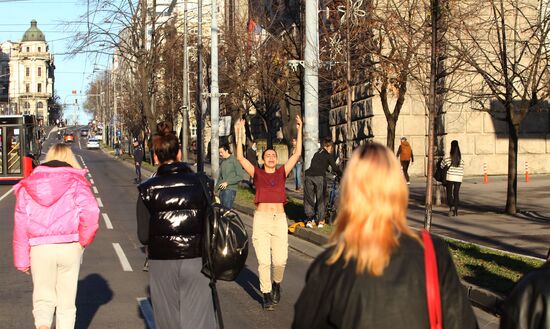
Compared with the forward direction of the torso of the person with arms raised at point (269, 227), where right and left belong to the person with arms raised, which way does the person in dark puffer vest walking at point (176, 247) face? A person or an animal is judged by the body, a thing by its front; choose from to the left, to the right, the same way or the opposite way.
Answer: the opposite way

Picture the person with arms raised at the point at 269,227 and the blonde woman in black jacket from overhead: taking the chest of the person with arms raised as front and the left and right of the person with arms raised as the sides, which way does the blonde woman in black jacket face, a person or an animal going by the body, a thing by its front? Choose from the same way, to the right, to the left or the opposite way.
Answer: the opposite way

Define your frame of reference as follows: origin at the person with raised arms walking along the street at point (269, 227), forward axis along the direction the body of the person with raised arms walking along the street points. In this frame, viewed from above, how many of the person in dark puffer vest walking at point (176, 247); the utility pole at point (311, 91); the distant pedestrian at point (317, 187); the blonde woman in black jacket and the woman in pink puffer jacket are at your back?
2

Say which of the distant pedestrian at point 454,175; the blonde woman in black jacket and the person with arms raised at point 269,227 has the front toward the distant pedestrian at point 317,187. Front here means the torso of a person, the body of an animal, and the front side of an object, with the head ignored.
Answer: the blonde woman in black jacket

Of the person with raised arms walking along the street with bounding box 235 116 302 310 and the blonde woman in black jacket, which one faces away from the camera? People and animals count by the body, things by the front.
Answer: the blonde woman in black jacket

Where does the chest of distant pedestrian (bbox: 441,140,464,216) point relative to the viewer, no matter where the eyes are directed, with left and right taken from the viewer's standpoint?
facing away from the viewer

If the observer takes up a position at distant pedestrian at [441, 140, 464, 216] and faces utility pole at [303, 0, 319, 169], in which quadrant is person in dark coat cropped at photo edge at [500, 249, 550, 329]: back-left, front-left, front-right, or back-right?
front-left

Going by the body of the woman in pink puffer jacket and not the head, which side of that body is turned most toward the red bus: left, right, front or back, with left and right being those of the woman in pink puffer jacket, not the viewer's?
front

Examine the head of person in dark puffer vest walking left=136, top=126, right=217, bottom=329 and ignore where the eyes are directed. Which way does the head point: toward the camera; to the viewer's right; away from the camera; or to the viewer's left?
away from the camera

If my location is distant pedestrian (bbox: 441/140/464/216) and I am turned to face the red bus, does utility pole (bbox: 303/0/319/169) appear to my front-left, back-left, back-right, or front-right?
front-left

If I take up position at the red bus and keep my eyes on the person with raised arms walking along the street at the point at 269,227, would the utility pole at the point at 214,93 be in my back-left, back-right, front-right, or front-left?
front-left

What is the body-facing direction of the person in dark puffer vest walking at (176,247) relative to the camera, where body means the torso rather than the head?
away from the camera

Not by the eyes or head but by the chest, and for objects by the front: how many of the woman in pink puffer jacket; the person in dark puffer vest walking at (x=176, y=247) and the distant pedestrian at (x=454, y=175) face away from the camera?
3

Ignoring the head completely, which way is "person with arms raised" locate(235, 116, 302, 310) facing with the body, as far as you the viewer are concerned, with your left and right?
facing the viewer

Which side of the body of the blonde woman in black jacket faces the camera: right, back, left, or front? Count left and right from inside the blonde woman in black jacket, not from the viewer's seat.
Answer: back

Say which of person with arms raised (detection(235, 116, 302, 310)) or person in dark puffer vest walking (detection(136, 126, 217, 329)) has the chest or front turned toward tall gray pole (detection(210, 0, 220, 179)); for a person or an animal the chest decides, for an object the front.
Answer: the person in dark puffer vest walking

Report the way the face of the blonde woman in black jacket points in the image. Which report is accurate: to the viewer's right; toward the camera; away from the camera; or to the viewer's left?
away from the camera

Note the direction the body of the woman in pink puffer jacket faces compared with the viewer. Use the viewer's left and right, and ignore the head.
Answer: facing away from the viewer
